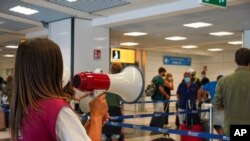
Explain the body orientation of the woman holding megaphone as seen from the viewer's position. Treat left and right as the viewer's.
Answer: facing away from the viewer and to the right of the viewer

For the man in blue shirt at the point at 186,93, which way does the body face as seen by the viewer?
toward the camera

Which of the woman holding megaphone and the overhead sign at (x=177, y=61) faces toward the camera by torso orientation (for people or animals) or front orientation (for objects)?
the overhead sign

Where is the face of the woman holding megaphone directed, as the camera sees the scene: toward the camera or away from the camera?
away from the camera

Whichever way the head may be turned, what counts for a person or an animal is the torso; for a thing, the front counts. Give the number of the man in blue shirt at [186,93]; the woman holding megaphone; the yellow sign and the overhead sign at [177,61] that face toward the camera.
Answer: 3

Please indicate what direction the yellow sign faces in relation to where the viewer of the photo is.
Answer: facing the viewer

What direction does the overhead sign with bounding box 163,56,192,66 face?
toward the camera

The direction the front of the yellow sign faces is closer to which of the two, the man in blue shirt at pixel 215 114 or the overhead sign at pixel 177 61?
the man in blue shirt

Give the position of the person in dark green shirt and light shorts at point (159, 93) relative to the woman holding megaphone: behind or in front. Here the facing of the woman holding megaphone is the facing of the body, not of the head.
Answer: in front

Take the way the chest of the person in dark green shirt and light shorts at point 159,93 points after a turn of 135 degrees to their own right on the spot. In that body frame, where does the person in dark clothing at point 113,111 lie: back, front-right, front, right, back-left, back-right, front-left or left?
front-left
